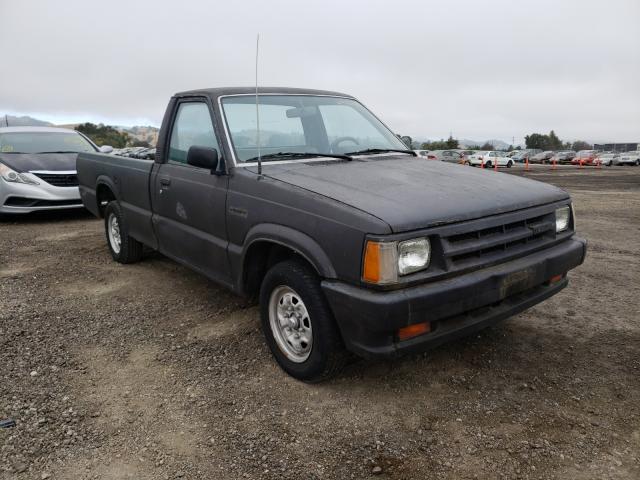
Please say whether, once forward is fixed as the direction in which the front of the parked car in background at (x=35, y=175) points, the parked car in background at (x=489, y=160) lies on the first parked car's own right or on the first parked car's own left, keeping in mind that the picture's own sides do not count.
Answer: on the first parked car's own left

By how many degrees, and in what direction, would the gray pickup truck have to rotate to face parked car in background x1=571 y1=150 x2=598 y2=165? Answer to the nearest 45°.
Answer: approximately 90° to its left

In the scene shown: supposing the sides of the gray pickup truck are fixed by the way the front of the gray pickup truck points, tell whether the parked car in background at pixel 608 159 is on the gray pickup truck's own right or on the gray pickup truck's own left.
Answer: on the gray pickup truck's own left

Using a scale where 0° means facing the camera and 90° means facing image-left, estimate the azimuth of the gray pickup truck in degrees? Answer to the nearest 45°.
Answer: approximately 315°

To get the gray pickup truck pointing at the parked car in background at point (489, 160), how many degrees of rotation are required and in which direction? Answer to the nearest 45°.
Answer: approximately 135° to its left

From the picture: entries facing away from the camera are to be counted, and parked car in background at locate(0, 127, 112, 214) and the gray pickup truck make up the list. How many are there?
0

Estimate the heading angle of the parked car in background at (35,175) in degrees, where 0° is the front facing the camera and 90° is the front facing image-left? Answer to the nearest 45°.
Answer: approximately 315°

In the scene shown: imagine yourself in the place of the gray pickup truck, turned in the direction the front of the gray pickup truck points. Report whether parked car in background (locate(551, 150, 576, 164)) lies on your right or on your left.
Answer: on your left

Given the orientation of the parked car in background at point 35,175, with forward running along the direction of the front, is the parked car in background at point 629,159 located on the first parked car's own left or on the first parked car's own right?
on the first parked car's own left

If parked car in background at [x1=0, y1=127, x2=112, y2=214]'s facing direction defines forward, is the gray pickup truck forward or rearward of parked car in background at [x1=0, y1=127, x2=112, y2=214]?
forward

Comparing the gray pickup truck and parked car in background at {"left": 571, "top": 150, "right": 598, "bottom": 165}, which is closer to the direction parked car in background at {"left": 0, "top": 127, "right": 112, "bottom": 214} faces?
the gray pickup truck
